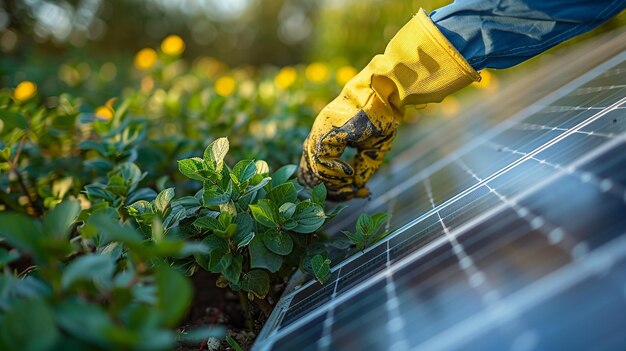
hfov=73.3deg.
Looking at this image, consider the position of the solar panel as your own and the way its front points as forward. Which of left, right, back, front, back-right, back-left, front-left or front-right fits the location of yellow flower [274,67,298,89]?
back-right

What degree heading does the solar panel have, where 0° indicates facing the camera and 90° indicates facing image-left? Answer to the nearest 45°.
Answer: approximately 45°

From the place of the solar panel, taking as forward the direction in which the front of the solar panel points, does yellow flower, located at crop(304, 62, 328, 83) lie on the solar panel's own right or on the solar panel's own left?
on the solar panel's own right

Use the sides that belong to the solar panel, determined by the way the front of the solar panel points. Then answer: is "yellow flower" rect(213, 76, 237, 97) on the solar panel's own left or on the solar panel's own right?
on the solar panel's own right

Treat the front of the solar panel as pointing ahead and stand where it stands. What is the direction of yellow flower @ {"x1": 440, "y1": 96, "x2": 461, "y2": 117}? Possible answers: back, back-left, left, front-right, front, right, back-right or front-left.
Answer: back-right
